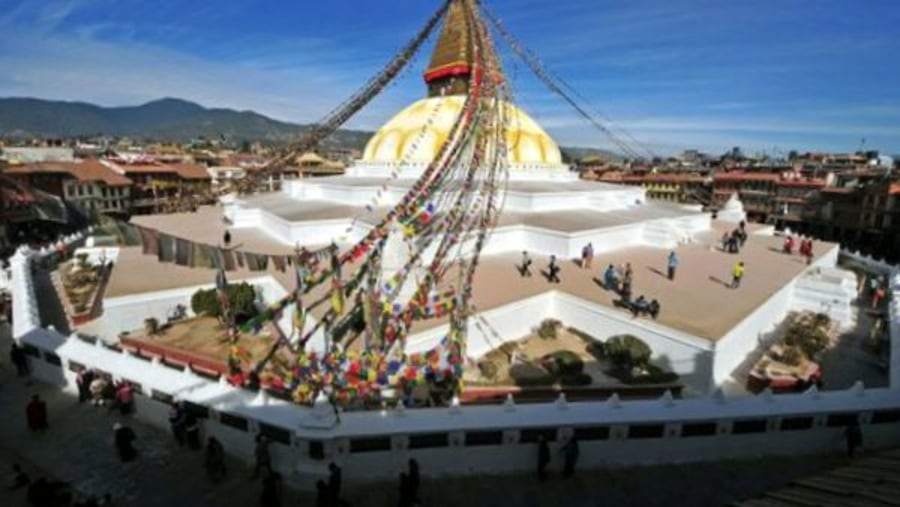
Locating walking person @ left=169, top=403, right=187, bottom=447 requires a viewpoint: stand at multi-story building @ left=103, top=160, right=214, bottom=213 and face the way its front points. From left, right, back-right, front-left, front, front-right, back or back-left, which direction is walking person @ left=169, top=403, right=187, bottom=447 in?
front-right

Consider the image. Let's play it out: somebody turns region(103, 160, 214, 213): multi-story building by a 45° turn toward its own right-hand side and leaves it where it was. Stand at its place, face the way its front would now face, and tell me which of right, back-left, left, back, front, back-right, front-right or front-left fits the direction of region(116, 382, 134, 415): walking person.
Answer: front

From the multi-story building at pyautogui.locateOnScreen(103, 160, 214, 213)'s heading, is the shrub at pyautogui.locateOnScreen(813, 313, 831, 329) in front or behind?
in front

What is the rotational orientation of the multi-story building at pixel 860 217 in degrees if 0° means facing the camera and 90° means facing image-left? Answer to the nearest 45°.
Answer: approximately 45°

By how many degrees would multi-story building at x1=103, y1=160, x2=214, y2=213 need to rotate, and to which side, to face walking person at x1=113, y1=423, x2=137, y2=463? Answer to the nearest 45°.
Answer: approximately 45° to its right

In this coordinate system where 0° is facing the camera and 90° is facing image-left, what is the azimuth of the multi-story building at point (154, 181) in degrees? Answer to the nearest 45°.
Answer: approximately 315°

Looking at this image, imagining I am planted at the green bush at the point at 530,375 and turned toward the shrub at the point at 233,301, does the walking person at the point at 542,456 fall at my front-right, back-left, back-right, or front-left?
back-left

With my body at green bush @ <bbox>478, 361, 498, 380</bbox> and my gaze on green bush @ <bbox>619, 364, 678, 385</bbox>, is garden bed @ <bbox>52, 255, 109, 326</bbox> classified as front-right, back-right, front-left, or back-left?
back-left

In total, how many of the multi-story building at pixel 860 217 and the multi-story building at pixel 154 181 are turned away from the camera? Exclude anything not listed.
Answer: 0

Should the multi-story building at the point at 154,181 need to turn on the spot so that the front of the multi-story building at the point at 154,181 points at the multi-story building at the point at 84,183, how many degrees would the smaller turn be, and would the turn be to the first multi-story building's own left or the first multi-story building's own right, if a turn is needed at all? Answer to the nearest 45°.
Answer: approximately 90° to the first multi-story building's own right

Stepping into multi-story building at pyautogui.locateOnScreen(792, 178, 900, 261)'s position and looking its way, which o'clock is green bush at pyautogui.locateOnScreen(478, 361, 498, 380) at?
The green bush is roughly at 11 o'clock from the multi-story building.

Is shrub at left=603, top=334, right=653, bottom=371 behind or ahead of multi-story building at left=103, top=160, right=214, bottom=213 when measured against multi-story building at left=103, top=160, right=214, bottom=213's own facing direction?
ahead
